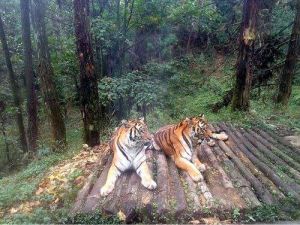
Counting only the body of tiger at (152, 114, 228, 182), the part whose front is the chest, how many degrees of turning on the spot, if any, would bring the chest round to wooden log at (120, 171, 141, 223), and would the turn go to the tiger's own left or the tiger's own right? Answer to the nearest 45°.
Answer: approximately 90° to the tiger's own right

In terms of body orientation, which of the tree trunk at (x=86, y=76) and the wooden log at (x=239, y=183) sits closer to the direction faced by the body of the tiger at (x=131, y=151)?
the wooden log

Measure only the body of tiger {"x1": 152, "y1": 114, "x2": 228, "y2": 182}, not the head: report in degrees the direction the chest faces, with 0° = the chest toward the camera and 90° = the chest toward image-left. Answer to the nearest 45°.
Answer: approximately 315°
